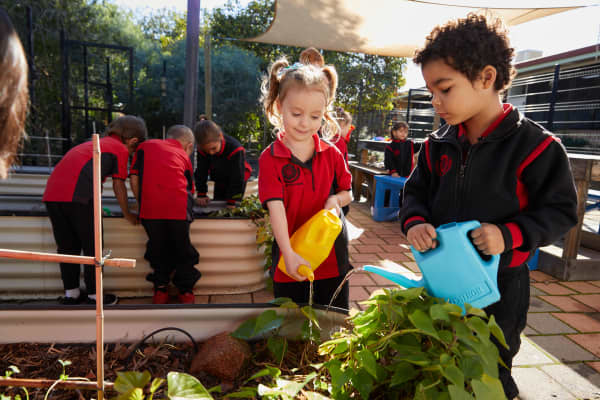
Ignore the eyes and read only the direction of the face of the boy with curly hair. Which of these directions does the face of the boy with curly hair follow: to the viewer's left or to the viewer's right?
to the viewer's left

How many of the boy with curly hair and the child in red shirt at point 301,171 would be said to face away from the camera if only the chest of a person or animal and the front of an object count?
0

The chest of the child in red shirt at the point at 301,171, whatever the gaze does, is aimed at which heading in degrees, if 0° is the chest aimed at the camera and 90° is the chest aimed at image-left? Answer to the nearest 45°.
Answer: approximately 0°

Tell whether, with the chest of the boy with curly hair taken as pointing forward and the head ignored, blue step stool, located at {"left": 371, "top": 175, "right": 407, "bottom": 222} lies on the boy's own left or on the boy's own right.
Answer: on the boy's own right

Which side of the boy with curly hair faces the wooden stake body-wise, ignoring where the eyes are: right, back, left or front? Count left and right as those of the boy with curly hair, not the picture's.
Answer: front

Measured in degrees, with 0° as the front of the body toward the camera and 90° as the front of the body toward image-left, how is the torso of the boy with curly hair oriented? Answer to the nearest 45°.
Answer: approximately 45°

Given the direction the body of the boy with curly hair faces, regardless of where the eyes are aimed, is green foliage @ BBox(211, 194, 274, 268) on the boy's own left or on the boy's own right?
on the boy's own right
